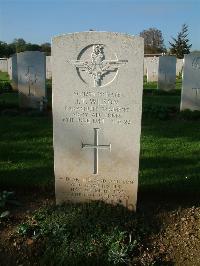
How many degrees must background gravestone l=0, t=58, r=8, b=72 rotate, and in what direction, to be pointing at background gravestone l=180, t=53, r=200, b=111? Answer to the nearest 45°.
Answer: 0° — it already faces it

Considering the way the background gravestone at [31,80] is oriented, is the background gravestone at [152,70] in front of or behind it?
behind

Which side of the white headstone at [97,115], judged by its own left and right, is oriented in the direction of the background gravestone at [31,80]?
back

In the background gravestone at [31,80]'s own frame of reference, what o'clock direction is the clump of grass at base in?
The clump of grass at base is roughly at 12 o'clock from the background gravestone.

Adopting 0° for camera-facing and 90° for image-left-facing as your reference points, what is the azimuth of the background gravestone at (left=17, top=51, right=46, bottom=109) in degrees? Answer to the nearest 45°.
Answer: approximately 0°

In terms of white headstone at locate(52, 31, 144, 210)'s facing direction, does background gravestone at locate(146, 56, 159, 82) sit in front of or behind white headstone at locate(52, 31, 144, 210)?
behind

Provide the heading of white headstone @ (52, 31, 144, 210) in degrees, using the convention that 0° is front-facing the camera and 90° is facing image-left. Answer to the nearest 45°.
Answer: approximately 0°
